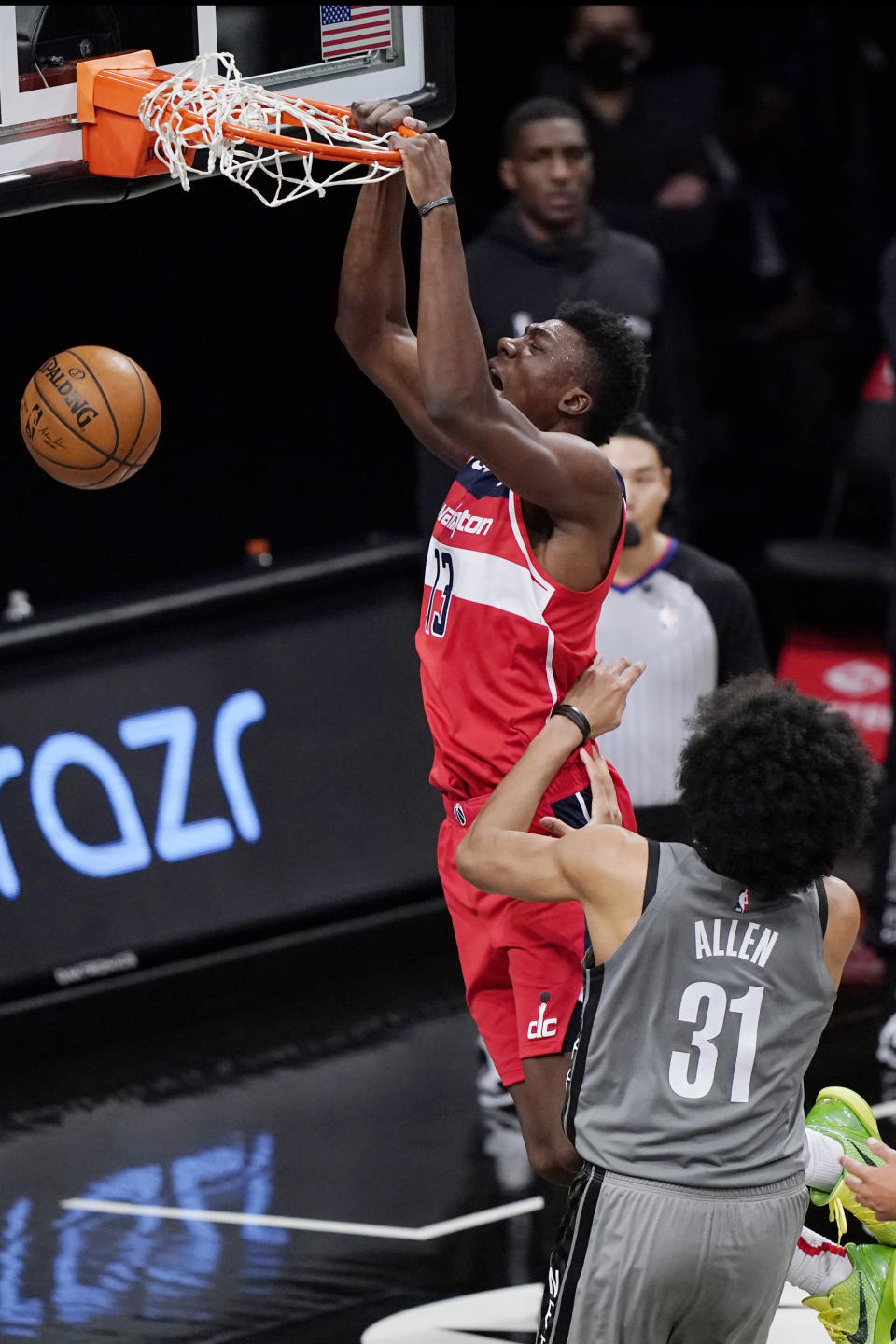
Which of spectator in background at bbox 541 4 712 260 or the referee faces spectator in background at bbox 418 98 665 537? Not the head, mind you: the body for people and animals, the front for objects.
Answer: spectator in background at bbox 541 4 712 260

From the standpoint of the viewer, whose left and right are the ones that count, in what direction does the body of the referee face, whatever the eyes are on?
facing the viewer and to the left of the viewer

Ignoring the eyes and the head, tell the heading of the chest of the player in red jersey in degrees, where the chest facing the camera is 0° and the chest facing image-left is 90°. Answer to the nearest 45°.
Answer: approximately 90°

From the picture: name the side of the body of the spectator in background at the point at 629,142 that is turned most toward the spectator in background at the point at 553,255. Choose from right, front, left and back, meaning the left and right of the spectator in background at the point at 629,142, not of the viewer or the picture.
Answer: front

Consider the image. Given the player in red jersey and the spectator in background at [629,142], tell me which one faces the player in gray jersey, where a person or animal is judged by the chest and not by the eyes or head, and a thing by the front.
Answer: the spectator in background

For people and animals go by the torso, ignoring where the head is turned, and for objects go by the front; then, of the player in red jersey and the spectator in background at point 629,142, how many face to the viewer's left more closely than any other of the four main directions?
1

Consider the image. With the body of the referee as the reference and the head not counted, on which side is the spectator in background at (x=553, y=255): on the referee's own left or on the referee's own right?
on the referee's own right

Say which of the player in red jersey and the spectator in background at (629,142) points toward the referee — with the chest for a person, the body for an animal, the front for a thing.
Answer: the spectator in background

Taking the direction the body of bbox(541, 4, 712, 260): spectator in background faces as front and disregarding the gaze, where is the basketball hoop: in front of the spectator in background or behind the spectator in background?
in front

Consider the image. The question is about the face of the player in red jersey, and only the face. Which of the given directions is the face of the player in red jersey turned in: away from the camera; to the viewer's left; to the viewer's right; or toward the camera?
to the viewer's left

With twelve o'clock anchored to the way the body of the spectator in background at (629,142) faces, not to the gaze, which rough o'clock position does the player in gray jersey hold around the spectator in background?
The player in gray jersey is roughly at 12 o'clock from the spectator in background.

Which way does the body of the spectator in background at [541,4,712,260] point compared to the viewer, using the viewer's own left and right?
facing the viewer

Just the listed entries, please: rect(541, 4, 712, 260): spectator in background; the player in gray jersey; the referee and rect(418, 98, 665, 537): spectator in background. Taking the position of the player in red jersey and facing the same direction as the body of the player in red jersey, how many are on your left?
1

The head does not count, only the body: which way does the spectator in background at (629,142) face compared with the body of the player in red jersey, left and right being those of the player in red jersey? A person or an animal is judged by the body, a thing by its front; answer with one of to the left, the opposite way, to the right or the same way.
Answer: to the left

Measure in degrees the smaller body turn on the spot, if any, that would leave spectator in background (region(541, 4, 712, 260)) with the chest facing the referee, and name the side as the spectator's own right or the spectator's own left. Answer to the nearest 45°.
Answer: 0° — they already face them
